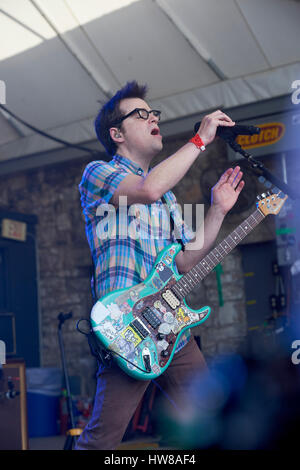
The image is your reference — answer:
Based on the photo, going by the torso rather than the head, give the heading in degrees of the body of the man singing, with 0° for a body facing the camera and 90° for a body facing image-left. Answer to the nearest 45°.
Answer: approximately 315°

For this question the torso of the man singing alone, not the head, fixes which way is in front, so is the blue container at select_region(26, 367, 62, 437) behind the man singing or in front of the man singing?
behind
